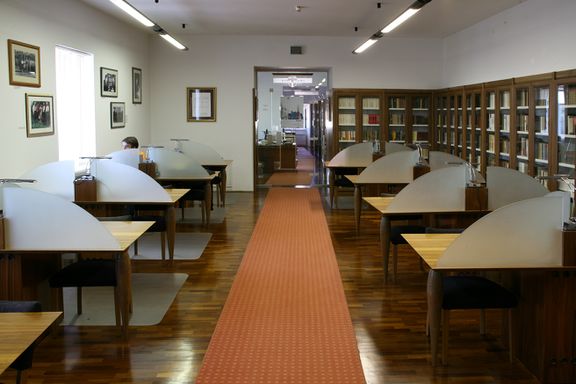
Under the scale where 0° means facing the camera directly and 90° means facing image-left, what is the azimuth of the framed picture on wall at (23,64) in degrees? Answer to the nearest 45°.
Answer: approximately 315°

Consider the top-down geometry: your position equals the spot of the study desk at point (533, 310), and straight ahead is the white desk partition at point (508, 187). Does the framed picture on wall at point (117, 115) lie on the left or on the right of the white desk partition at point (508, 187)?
left

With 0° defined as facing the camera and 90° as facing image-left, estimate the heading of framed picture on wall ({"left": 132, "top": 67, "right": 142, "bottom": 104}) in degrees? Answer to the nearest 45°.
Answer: approximately 315°

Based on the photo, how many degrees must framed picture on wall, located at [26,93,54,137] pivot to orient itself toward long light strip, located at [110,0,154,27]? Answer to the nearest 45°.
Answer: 0° — it already faces it

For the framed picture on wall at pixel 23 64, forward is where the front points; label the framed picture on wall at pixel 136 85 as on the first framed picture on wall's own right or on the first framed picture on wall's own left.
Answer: on the first framed picture on wall's own left

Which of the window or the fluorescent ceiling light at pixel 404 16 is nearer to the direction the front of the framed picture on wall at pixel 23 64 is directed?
the fluorescent ceiling light

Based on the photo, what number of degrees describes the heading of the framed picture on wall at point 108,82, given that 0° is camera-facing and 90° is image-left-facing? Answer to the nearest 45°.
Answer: approximately 315°

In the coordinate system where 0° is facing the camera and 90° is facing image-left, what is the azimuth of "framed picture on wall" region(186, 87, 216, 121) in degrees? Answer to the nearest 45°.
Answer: approximately 0°

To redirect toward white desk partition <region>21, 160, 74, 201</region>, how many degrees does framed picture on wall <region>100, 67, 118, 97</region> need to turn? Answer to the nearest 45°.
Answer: approximately 45° to its right
